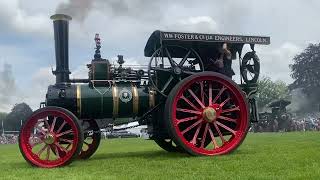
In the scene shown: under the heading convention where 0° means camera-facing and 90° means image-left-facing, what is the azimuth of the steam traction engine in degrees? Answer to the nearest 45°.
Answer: approximately 90°
